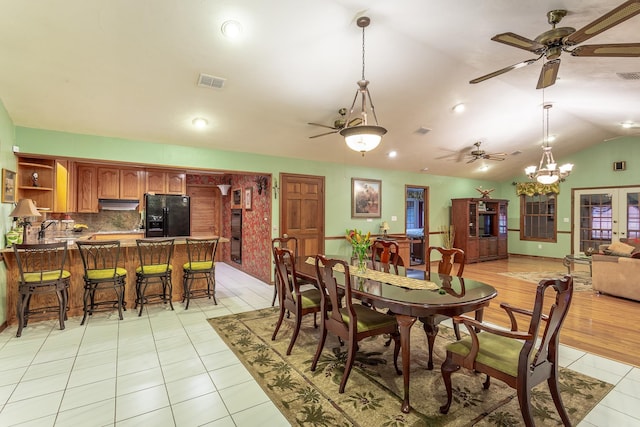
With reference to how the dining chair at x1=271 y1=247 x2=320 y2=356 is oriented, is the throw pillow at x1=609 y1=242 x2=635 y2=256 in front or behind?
in front

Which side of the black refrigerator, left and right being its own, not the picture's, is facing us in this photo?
front

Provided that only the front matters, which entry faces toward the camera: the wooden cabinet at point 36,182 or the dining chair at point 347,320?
the wooden cabinet

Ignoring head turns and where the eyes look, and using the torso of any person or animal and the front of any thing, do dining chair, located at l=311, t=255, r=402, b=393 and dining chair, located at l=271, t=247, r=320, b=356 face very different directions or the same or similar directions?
same or similar directions

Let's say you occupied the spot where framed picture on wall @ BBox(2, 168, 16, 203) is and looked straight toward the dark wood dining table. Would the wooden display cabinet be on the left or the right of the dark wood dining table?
left

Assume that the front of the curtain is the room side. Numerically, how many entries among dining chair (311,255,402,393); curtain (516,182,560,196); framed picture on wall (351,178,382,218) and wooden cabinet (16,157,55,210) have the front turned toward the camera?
3

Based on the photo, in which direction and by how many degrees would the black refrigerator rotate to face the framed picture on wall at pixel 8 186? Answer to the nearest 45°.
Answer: approximately 45° to its right

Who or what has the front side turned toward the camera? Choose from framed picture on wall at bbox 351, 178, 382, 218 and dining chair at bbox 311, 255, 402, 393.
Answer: the framed picture on wall

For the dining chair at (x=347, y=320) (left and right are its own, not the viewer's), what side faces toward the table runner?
front

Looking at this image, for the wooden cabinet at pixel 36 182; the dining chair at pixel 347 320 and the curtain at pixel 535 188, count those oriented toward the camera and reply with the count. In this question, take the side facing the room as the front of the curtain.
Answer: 2

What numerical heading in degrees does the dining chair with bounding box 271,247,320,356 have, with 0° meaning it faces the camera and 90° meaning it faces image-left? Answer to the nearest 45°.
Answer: approximately 225°

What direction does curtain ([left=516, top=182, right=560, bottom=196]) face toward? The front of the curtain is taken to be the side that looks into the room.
toward the camera

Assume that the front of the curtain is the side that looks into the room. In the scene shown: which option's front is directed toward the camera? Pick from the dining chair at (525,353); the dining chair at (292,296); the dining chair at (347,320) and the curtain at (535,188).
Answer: the curtain

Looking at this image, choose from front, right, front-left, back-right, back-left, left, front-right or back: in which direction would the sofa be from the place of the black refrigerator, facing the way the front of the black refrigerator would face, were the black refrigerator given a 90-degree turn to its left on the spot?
front-right

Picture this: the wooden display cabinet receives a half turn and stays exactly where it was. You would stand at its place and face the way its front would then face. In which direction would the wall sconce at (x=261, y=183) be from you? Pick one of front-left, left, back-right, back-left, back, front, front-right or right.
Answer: left

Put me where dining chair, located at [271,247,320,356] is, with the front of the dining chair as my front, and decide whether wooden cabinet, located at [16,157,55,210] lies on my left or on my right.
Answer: on my left

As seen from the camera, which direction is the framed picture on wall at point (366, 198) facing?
toward the camera

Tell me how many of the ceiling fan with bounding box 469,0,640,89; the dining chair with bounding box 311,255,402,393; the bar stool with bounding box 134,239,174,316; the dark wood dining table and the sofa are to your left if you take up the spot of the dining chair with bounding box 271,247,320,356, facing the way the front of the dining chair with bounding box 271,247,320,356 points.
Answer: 1

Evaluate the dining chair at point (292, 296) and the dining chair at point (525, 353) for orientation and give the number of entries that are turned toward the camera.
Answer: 0
